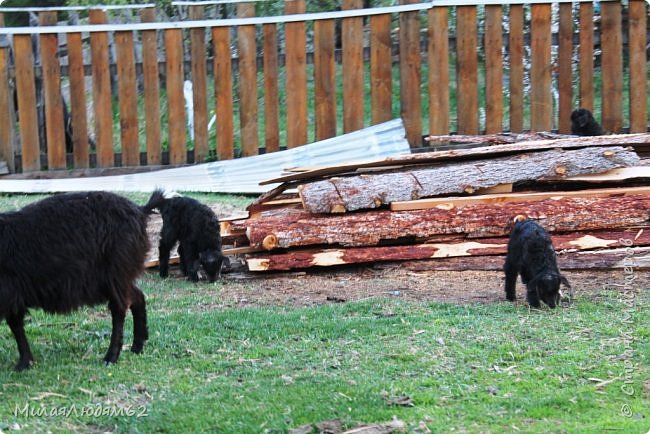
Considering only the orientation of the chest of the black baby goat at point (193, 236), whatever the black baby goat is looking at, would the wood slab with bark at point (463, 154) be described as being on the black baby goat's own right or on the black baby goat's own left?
on the black baby goat's own left

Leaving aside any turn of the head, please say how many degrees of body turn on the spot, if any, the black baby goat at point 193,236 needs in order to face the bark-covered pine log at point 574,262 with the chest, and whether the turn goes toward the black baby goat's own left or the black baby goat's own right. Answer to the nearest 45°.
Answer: approximately 45° to the black baby goat's own left

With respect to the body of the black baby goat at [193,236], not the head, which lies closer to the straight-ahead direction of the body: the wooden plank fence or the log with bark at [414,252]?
the log with bark

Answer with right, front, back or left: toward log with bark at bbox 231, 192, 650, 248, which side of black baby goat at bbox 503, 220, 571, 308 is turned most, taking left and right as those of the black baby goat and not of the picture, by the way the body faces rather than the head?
back

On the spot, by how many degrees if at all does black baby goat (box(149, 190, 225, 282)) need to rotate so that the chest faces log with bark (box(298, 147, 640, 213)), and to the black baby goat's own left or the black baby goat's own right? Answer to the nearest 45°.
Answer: approximately 45° to the black baby goat's own left

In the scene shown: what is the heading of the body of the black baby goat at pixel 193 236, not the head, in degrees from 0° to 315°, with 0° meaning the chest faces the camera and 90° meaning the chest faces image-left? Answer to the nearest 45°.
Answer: approximately 315°

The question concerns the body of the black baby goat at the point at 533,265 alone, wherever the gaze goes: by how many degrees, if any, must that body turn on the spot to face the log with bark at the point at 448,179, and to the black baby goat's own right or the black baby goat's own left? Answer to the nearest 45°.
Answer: approximately 180°
